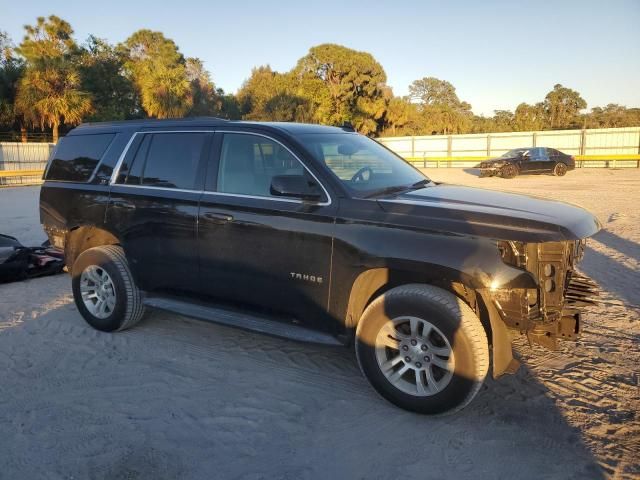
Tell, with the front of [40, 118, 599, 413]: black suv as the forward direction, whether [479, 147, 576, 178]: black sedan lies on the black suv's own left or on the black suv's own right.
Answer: on the black suv's own left

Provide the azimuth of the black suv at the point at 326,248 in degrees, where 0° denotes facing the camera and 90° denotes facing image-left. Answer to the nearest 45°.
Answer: approximately 315°

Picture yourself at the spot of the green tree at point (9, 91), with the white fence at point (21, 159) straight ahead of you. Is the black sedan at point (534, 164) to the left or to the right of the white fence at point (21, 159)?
left

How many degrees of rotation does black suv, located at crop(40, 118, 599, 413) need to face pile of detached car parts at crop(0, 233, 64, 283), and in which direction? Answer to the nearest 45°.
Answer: approximately 180°
